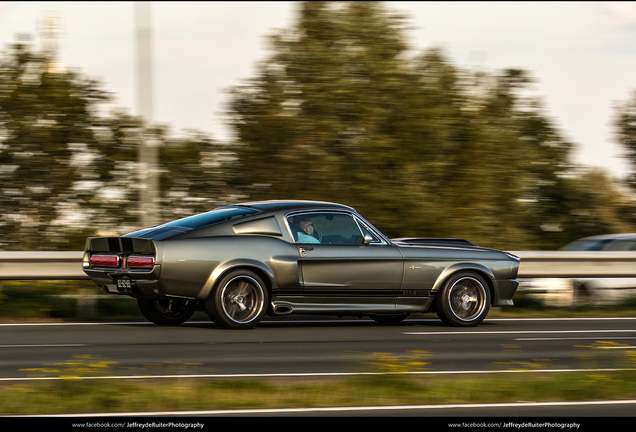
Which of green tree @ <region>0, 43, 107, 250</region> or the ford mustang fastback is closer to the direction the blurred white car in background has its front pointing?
the green tree

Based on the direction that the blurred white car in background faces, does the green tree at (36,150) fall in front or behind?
in front

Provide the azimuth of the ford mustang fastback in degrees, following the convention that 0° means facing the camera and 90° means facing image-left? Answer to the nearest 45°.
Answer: approximately 225°

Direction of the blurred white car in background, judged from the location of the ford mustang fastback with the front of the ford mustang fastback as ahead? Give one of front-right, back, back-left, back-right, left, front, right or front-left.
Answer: front

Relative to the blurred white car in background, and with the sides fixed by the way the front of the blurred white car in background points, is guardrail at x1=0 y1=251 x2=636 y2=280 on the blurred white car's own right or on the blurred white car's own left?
on the blurred white car's own left

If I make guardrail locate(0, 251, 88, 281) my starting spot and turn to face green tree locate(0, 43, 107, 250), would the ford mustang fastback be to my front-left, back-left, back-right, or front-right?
back-right

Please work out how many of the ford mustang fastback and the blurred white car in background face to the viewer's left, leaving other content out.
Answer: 1

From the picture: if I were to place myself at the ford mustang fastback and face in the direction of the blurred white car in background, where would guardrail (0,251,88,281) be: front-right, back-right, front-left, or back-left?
back-left

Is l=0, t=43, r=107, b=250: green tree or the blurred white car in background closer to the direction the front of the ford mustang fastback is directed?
the blurred white car in background

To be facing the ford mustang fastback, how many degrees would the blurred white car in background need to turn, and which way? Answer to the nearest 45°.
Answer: approximately 45° to its left

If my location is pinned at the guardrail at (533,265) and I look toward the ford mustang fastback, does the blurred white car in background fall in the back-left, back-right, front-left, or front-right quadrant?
back-right

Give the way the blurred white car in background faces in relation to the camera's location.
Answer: facing to the left of the viewer

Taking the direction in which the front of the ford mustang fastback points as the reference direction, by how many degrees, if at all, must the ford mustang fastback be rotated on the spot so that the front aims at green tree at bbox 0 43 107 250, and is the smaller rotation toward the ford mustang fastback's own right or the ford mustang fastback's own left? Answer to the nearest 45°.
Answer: approximately 90° to the ford mustang fastback's own left
